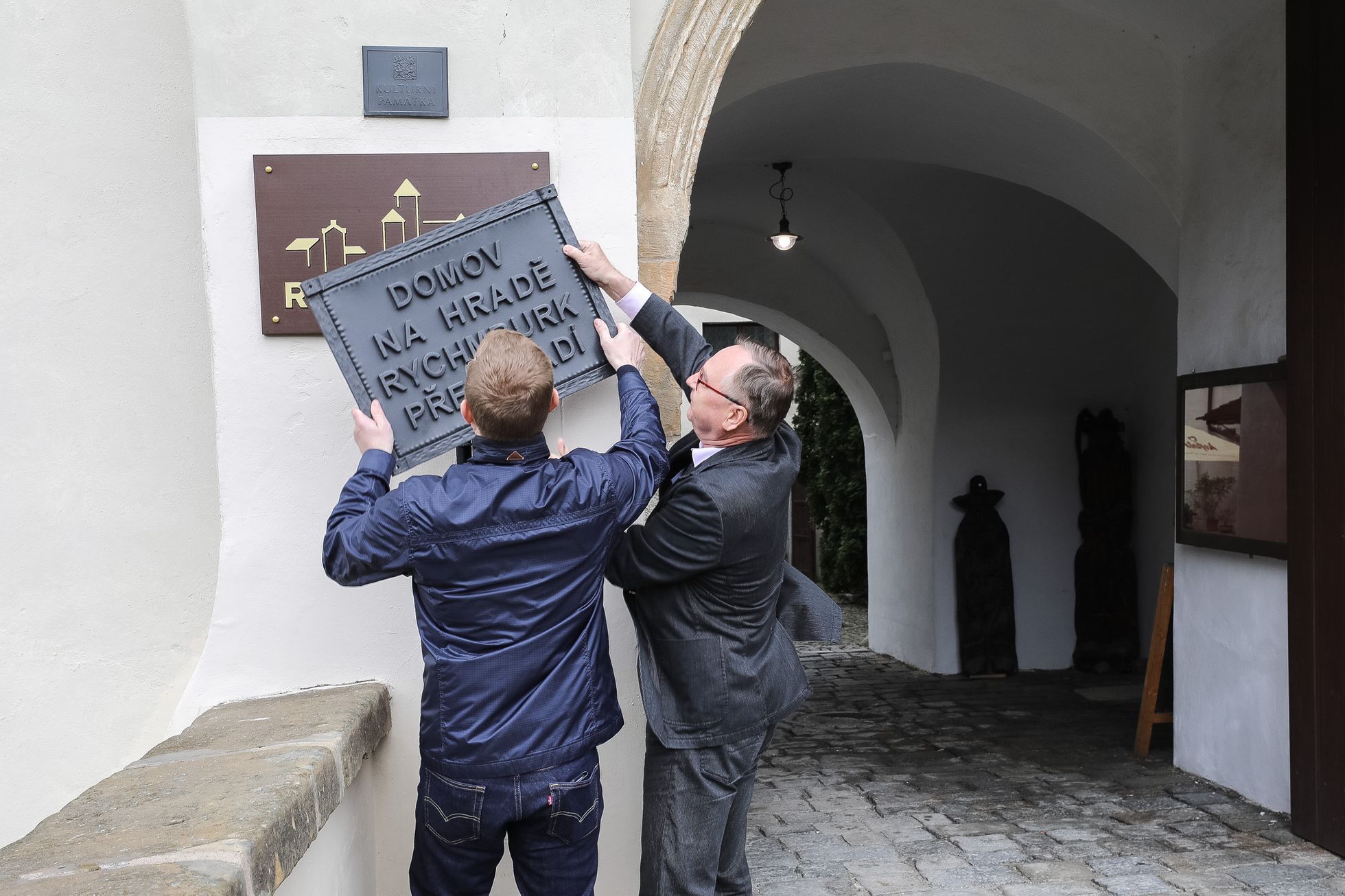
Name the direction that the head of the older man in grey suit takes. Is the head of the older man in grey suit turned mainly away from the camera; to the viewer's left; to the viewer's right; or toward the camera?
to the viewer's left

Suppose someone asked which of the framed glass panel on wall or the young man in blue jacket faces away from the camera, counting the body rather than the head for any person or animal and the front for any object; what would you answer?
the young man in blue jacket

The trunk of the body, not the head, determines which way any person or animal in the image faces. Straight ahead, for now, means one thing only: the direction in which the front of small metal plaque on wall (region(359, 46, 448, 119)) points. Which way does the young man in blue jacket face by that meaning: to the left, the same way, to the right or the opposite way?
the opposite way

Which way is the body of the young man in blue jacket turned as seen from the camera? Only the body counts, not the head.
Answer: away from the camera

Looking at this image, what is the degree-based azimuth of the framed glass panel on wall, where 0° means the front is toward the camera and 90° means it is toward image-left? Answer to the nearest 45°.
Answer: approximately 45°

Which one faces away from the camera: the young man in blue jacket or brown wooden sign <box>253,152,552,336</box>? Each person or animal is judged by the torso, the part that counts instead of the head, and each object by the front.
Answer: the young man in blue jacket

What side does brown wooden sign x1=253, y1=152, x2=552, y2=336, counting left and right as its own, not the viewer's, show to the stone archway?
left

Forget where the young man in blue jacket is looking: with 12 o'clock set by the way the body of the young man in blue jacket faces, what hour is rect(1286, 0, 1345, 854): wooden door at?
The wooden door is roughly at 2 o'clock from the young man in blue jacket.

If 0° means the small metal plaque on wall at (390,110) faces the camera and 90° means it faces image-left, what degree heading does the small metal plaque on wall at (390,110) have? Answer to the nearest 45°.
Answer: approximately 0°

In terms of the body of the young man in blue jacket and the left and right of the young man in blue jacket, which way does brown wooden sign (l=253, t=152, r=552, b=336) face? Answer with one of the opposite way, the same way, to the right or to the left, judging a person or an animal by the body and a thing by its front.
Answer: the opposite way

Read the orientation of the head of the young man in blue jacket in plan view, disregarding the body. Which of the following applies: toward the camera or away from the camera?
away from the camera

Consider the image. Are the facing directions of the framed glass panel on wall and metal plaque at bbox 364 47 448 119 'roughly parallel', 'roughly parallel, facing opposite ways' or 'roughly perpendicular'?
roughly perpendicular

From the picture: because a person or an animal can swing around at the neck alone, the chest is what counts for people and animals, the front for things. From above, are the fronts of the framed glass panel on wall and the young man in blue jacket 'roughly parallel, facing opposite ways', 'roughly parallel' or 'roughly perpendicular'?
roughly perpendicular
